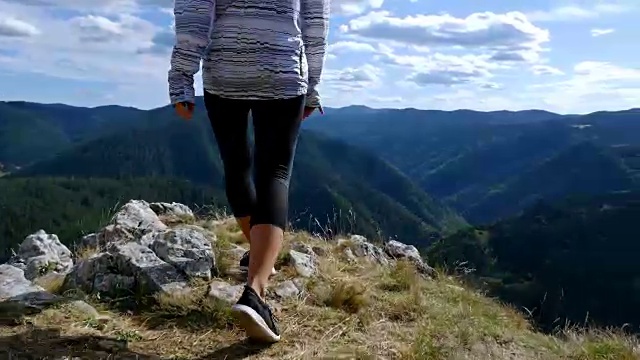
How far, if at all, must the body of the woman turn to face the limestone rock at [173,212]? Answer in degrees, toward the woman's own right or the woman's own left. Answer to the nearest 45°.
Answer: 0° — they already face it

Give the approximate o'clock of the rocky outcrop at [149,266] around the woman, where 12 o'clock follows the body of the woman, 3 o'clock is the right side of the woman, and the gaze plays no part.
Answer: The rocky outcrop is roughly at 11 o'clock from the woman.

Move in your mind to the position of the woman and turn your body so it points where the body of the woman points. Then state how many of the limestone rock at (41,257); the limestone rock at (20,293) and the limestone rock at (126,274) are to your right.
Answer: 0

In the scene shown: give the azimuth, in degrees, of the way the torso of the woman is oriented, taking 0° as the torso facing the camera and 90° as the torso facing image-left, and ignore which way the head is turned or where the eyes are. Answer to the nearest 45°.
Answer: approximately 180°

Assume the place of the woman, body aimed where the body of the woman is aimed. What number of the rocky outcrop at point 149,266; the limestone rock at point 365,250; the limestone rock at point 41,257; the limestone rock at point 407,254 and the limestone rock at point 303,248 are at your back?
0

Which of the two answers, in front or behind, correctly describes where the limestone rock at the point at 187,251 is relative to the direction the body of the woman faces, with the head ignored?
in front

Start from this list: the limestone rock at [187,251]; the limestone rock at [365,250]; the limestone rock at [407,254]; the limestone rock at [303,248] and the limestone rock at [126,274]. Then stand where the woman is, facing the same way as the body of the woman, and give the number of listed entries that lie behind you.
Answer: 0

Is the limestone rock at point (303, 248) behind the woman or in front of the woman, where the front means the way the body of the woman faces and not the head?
in front

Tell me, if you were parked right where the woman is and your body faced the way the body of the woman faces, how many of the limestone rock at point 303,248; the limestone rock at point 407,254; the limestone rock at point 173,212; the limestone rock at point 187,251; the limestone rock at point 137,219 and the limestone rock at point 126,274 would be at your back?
0

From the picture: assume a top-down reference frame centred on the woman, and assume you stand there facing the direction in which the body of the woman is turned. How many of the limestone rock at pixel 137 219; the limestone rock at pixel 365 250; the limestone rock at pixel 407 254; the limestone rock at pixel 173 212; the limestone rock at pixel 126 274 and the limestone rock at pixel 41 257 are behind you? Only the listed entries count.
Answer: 0

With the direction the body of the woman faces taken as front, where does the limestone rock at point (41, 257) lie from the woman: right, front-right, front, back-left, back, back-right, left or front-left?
front-left

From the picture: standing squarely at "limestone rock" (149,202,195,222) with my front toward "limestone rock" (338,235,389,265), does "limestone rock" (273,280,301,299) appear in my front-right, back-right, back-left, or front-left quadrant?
front-right

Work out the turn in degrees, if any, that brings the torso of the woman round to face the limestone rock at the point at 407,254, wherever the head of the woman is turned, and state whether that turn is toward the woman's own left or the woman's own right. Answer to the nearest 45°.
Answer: approximately 45° to the woman's own right

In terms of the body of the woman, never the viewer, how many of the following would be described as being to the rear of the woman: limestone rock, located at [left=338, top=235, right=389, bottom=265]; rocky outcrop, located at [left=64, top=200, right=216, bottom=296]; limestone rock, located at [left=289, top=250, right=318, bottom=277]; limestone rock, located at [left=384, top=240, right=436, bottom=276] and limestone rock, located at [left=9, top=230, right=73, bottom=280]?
0

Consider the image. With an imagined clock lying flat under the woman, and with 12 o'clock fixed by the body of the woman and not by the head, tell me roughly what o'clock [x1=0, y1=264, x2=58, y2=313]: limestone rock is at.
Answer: The limestone rock is roughly at 10 o'clock from the woman.
